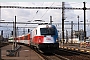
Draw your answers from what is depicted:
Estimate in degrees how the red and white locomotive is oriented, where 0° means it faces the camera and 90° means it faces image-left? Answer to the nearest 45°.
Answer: approximately 315°
